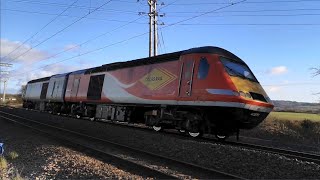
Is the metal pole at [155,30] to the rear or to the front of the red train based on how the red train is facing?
to the rear

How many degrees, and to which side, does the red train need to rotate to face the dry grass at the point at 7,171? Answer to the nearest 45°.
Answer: approximately 90° to its right

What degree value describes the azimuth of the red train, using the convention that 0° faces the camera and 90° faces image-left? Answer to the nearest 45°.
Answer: approximately 315°

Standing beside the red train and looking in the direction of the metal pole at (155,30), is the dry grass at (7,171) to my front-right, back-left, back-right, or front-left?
back-left

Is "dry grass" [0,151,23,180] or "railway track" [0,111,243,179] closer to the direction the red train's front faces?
the railway track

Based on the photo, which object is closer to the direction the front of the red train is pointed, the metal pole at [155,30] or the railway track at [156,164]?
the railway track
